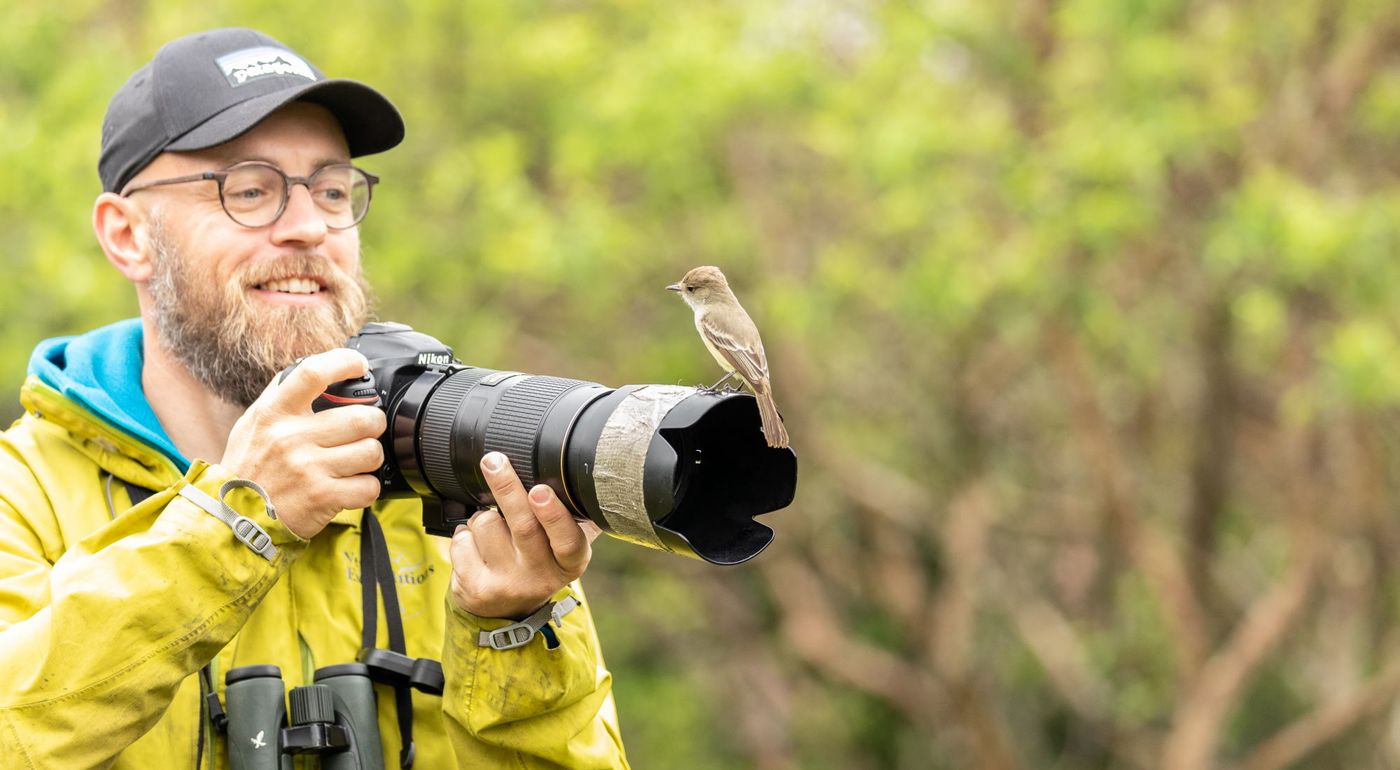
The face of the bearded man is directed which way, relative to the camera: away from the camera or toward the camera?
toward the camera

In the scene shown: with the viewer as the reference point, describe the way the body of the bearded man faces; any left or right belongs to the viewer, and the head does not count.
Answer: facing the viewer and to the right of the viewer

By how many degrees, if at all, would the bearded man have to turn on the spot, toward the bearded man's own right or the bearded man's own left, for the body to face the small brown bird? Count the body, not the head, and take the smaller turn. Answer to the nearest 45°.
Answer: approximately 45° to the bearded man's own left
